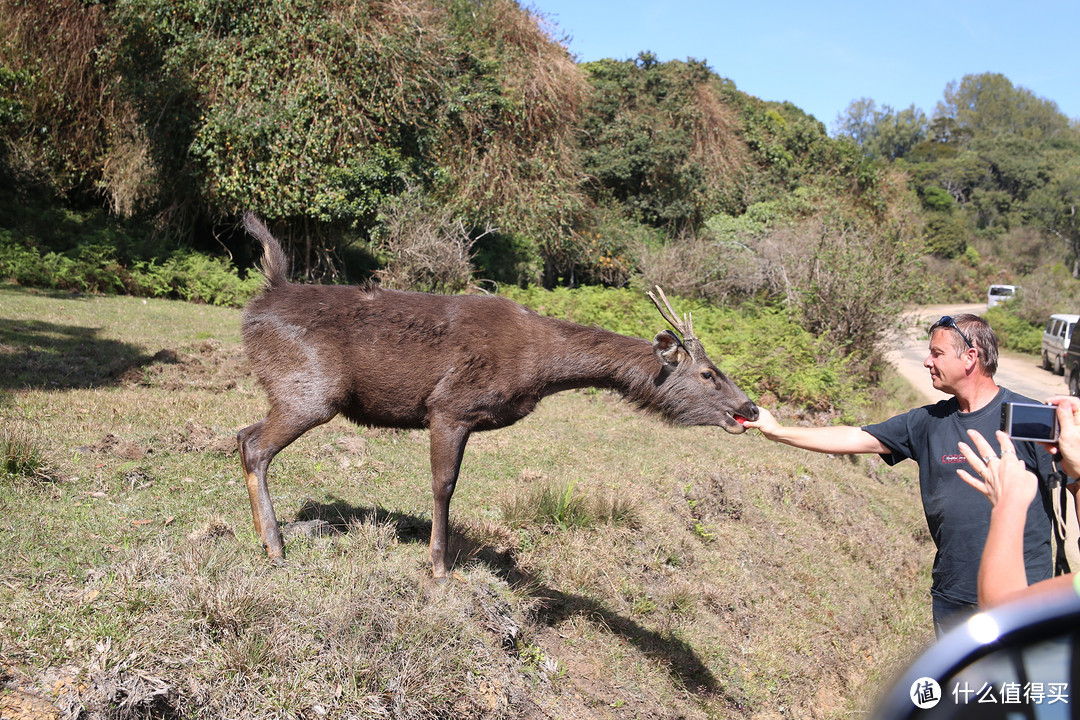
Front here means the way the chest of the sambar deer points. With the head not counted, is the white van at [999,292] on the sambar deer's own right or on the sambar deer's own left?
on the sambar deer's own left

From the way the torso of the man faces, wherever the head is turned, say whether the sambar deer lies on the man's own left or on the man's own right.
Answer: on the man's own right

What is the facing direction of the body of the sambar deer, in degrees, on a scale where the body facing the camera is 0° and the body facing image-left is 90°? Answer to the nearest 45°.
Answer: approximately 270°

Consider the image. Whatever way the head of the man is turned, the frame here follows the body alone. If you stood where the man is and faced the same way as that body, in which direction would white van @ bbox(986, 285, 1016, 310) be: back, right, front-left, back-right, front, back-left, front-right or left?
back-right

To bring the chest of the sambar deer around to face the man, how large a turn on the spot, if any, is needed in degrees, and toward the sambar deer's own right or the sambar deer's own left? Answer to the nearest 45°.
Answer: approximately 45° to the sambar deer's own right

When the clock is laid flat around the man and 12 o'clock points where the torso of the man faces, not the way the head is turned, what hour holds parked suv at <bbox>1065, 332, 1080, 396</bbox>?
The parked suv is roughly at 5 o'clock from the man.

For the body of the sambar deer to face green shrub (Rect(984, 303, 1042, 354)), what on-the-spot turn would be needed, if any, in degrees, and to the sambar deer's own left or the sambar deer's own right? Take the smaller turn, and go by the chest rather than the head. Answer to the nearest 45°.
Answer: approximately 45° to the sambar deer's own left

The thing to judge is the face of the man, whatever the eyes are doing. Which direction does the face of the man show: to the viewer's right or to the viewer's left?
to the viewer's left

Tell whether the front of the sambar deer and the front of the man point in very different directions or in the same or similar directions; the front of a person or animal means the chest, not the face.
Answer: very different directions

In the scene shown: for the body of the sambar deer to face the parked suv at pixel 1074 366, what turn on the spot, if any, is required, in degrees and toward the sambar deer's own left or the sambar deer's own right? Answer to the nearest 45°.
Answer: approximately 45° to the sambar deer's own left
